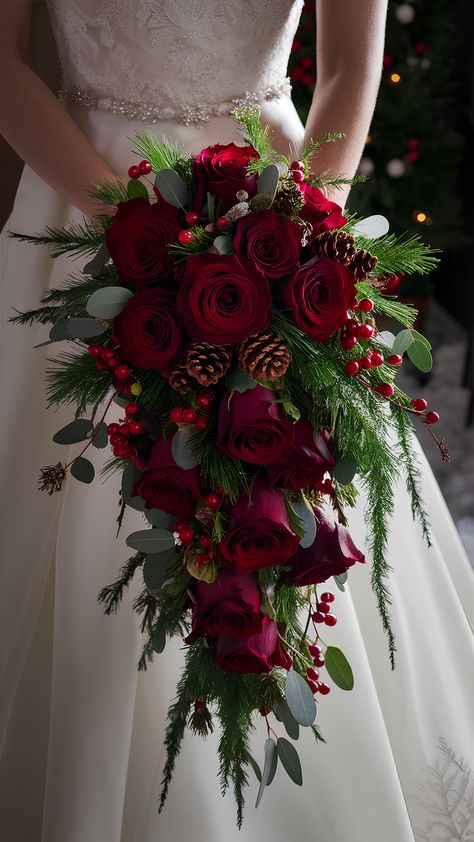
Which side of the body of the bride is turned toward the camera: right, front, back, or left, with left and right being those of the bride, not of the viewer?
front
